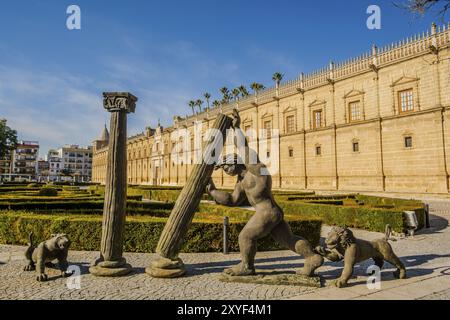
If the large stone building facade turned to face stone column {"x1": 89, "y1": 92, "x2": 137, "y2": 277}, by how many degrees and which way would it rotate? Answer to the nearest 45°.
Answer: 0° — it already faces it

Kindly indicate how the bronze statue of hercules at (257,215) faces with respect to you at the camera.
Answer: facing to the left of the viewer

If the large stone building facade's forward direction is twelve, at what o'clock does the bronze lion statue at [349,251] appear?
The bronze lion statue is roughly at 11 o'clock from the large stone building facade.

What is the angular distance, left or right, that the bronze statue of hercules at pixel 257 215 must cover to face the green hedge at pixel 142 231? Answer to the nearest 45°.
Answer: approximately 45° to its right

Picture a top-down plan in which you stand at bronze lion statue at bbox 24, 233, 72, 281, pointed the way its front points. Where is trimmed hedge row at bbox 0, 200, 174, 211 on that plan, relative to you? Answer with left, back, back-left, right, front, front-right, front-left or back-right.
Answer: back-left

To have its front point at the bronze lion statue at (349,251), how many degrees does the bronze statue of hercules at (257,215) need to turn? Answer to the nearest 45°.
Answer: approximately 180°

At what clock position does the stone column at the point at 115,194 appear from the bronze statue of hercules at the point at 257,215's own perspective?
The stone column is roughly at 12 o'clock from the bronze statue of hercules.

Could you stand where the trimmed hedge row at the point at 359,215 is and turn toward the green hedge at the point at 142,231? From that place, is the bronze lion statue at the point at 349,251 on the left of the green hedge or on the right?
left

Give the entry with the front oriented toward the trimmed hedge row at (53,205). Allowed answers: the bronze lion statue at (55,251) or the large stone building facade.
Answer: the large stone building facade

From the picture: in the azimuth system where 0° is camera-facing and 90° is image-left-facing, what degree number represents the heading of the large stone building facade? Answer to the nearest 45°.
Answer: approximately 45°

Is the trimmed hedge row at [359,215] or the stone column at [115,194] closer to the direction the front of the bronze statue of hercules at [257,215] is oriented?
the stone column

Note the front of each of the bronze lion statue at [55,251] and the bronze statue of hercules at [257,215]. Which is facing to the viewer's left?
the bronze statue of hercules
